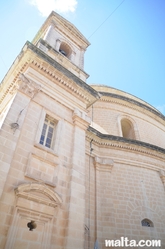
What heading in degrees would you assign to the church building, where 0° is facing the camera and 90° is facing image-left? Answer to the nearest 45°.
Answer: approximately 45°
